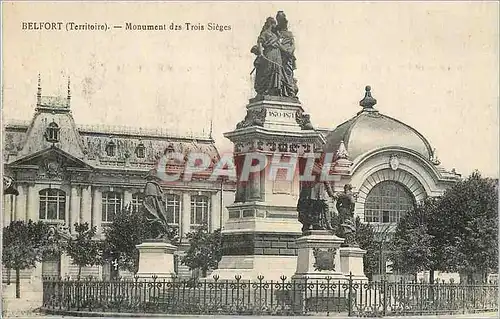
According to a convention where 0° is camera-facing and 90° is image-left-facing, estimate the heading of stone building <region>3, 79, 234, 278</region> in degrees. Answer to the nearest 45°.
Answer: approximately 0°

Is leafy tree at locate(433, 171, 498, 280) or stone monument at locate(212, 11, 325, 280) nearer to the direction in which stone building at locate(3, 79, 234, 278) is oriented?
the stone monument

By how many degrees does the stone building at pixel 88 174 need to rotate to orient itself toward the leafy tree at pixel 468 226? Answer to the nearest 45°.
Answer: approximately 45° to its left

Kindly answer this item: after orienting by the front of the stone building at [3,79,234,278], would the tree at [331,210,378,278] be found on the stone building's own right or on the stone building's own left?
on the stone building's own left

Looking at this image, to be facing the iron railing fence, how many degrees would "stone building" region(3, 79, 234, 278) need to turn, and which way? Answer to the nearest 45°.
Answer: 0° — it already faces it

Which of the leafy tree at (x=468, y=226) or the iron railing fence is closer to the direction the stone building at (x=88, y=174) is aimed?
the iron railing fence

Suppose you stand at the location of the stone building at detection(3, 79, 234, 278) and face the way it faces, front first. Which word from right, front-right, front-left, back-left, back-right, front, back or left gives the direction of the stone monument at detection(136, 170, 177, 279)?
front

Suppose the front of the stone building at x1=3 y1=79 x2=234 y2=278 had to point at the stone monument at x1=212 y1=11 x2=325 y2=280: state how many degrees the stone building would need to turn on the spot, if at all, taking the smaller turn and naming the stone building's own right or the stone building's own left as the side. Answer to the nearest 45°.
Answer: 0° — it already faces it

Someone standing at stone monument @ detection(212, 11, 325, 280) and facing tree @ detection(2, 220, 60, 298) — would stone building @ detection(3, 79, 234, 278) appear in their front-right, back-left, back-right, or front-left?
front-right

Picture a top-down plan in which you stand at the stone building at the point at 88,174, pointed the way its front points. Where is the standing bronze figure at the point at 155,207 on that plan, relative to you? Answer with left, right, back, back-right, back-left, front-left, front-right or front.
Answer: front

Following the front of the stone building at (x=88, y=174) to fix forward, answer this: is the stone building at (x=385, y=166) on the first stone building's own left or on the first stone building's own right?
on the first stone building's own left
